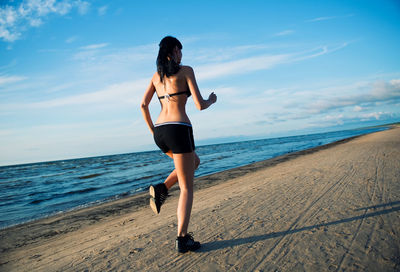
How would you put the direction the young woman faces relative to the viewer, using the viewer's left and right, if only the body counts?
facing away from the viewer and to the right of the viewer

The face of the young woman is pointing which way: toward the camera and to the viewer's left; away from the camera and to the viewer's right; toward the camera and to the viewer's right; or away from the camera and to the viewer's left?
away from the camera and to the viewer's right
